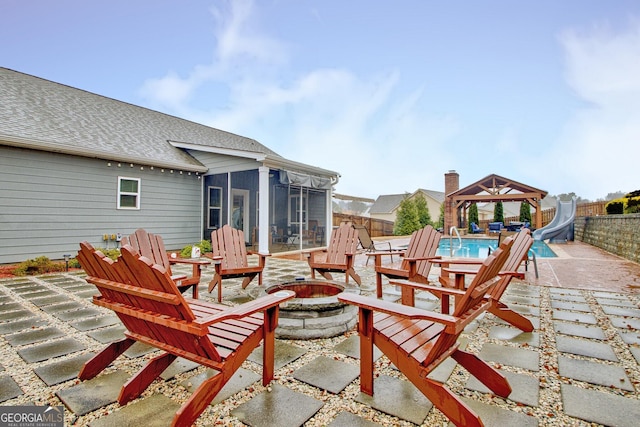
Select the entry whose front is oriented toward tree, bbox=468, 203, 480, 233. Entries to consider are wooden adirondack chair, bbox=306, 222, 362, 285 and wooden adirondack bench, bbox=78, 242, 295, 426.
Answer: wooden adirondack bench, bbox=78, 242, 295, 426

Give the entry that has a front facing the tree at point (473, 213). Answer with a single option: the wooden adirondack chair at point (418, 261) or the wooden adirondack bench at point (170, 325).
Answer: the wooden adirondack bench at point (170, 325)

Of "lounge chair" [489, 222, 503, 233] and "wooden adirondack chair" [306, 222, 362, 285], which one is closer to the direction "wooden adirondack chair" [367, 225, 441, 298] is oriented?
the wooden adirondack chair

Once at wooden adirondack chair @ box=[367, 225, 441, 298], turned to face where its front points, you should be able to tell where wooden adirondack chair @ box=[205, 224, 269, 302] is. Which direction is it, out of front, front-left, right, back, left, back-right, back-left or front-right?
front-right

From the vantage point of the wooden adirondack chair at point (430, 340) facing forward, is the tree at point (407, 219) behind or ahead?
ahead

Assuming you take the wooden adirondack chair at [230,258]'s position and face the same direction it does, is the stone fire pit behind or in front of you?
in front

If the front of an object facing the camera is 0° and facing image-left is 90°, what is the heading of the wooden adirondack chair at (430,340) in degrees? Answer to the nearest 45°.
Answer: approximately 135°

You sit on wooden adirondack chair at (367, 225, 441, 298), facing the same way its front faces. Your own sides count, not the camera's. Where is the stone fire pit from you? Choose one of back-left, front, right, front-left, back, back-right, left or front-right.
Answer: front

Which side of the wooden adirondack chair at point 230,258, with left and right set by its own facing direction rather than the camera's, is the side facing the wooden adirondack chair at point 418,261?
front

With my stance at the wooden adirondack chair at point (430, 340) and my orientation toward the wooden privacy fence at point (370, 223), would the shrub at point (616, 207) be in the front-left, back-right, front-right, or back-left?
front-right

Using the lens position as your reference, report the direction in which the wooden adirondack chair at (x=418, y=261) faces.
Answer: facing the viewer and to the left of the viewer

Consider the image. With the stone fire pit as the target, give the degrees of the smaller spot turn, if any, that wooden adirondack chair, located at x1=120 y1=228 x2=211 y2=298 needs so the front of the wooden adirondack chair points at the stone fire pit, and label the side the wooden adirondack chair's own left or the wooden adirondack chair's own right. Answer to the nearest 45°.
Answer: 0° — it already faces it

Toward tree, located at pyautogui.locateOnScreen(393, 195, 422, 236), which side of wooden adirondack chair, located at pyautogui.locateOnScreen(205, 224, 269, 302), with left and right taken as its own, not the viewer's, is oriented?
left

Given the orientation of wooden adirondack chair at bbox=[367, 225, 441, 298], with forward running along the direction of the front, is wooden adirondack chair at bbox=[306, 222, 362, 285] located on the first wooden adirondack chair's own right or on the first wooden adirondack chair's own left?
on the first wooden adirondack chair's own right

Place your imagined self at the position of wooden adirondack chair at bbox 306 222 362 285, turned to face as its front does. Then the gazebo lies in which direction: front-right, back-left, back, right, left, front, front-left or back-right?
back

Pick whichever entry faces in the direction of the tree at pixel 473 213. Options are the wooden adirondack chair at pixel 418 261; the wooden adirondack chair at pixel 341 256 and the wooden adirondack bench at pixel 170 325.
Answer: the wooden adirondack bench at pixel 170 325

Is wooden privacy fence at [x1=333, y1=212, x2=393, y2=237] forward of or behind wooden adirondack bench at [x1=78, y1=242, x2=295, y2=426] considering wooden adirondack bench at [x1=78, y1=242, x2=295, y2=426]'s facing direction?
forward

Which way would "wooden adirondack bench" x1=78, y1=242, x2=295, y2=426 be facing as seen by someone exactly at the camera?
facing away from the viewer and to the right of the viewer

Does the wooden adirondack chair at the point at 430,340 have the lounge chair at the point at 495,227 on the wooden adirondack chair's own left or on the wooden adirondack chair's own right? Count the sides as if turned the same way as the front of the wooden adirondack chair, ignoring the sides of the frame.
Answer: on the wooden adirondack chair's own right

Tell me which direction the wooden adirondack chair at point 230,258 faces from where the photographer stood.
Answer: facing the viewer and to the right of the viewer
